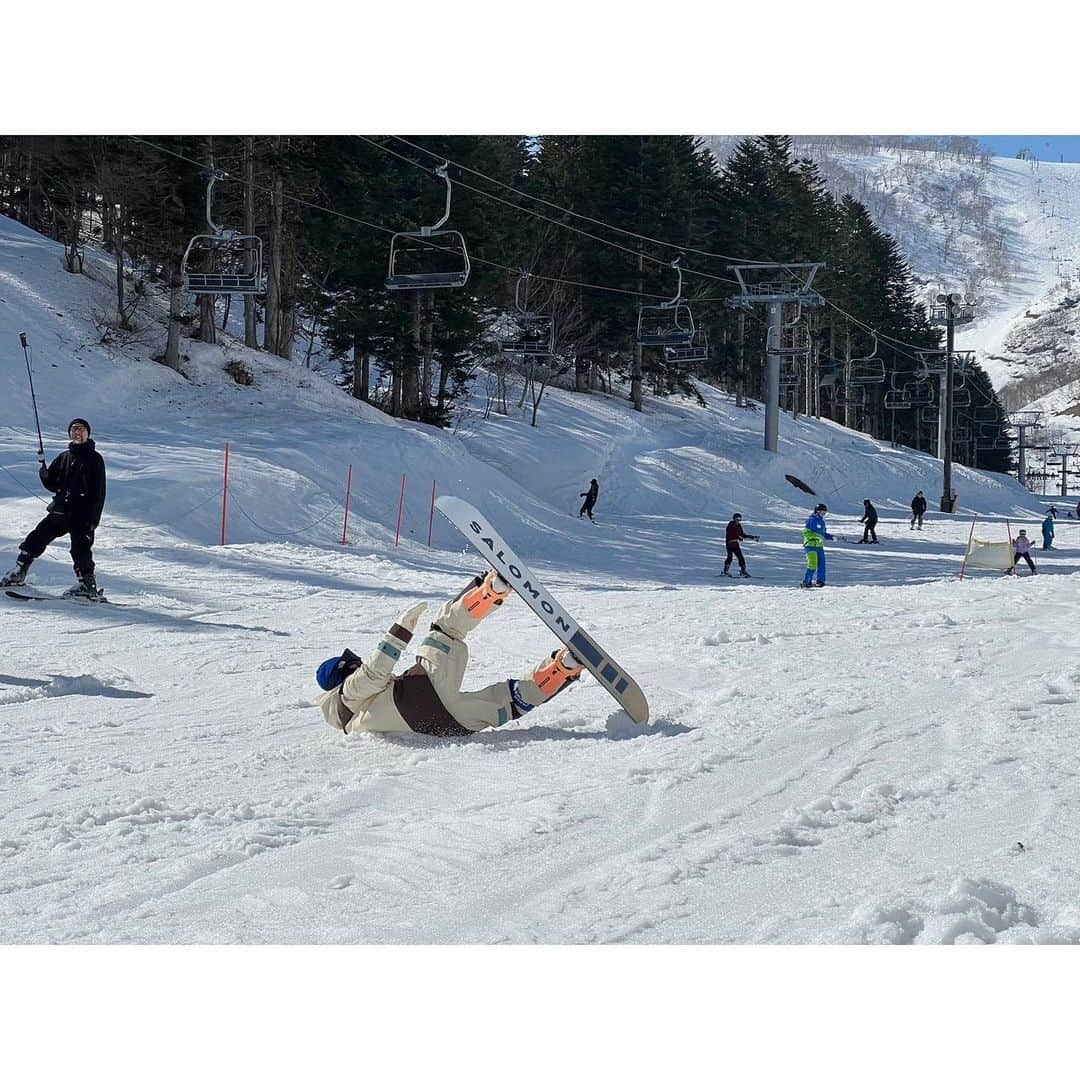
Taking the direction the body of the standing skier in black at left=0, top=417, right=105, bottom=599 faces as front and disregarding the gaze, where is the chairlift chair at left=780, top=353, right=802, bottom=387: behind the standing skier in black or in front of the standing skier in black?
behind
